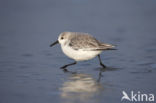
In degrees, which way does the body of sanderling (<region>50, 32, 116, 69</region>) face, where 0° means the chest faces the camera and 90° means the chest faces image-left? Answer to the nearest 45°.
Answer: approximately 90°
